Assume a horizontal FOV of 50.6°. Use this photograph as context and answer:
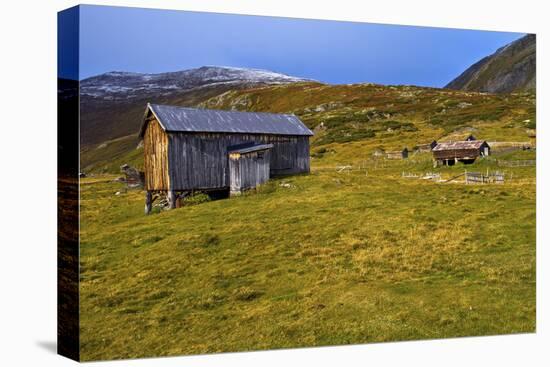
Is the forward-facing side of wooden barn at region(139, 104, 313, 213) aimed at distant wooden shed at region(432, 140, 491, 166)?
no
